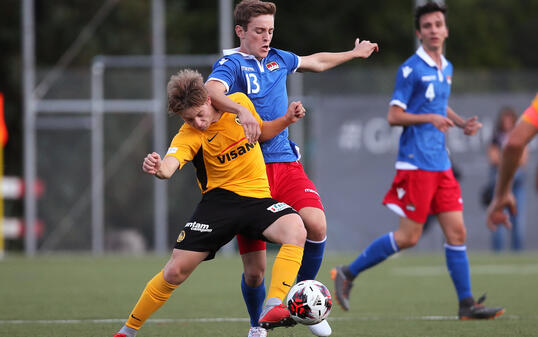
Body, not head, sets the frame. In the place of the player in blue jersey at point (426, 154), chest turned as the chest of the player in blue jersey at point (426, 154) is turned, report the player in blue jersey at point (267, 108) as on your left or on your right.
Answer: on your right

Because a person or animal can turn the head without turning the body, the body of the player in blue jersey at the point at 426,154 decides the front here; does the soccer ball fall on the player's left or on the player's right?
on the player's right
